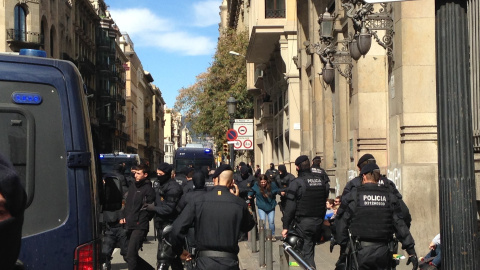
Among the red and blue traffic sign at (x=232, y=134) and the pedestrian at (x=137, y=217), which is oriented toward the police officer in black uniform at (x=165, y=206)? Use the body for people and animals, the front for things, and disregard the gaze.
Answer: the red and blue traffic sign

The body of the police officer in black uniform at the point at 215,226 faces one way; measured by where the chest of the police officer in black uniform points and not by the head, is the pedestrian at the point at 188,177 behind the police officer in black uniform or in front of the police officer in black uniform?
in front

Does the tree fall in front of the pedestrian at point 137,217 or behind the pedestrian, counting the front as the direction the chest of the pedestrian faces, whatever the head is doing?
behind

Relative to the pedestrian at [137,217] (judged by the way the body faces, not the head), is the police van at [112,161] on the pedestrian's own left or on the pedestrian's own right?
on the pedestrian's own right

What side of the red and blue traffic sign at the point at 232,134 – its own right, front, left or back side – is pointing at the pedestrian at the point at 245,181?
front

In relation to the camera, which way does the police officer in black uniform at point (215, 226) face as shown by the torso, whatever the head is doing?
away from the camera

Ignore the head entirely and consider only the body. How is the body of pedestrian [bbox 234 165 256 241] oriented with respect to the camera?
toward the camera

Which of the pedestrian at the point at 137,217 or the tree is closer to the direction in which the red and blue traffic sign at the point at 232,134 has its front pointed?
the pedestrian

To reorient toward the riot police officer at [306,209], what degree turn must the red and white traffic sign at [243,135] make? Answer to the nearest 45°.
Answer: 0° — it already faces them

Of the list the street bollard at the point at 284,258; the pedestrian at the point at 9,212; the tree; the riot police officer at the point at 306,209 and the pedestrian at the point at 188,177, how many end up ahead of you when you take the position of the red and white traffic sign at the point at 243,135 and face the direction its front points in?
4

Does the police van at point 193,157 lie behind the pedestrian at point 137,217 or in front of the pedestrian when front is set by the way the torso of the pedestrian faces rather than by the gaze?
behind

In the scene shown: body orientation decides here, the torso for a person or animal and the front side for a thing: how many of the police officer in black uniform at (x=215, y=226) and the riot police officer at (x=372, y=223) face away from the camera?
2

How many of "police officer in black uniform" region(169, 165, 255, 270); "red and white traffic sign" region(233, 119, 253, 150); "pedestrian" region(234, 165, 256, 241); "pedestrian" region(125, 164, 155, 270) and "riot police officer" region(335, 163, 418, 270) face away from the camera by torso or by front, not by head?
2

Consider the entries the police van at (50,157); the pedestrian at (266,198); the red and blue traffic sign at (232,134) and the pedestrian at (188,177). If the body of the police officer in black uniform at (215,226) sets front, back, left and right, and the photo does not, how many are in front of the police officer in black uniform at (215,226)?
3

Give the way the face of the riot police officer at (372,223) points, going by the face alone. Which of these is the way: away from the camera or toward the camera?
away from the camera

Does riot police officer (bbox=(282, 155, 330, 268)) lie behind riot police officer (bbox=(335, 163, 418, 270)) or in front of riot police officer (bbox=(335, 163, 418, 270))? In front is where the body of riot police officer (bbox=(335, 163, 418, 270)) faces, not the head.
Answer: in front

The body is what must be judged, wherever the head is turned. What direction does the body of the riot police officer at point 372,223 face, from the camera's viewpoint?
away from the camera

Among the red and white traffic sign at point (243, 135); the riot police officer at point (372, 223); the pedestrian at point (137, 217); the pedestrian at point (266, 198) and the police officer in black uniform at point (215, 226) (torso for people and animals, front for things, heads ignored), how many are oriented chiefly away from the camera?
2

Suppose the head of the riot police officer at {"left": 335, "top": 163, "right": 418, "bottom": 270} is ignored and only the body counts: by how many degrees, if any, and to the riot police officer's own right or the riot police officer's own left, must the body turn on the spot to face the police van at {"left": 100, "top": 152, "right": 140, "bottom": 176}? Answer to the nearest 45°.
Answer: approximately 45° to the riot police officer's own left
